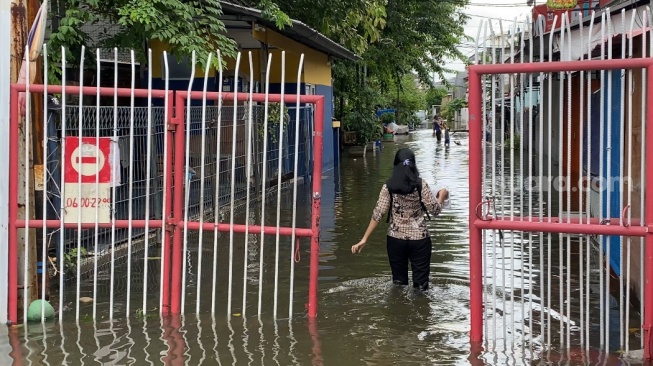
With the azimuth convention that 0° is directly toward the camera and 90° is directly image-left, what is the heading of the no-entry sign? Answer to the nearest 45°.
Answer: approximately 0°

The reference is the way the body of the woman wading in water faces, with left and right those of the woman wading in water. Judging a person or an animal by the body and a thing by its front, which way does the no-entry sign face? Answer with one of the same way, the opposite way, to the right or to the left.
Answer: the opposite way

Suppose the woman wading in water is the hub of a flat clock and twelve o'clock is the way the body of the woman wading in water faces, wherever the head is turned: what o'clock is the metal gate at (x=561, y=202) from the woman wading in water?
The metal gate is roughly at 5 o'clock from the woman wading in water.

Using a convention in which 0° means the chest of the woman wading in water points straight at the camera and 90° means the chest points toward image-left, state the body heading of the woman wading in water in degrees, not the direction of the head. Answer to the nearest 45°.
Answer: approximately 180°

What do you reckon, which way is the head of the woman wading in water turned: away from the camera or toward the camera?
away from the camera

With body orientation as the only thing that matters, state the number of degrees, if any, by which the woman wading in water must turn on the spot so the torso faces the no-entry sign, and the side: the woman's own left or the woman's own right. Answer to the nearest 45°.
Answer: approximately 135° to the woman's own left

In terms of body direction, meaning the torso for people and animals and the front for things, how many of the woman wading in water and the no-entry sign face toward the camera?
1

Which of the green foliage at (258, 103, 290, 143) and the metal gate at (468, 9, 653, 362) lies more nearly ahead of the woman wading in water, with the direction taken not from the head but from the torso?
the green foliage

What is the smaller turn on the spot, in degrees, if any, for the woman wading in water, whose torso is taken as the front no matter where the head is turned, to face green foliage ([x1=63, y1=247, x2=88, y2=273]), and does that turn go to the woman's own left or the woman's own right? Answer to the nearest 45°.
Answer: approximately 90° to the woman's own left

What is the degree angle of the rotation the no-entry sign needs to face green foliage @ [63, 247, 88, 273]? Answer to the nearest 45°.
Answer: approximately 180°
